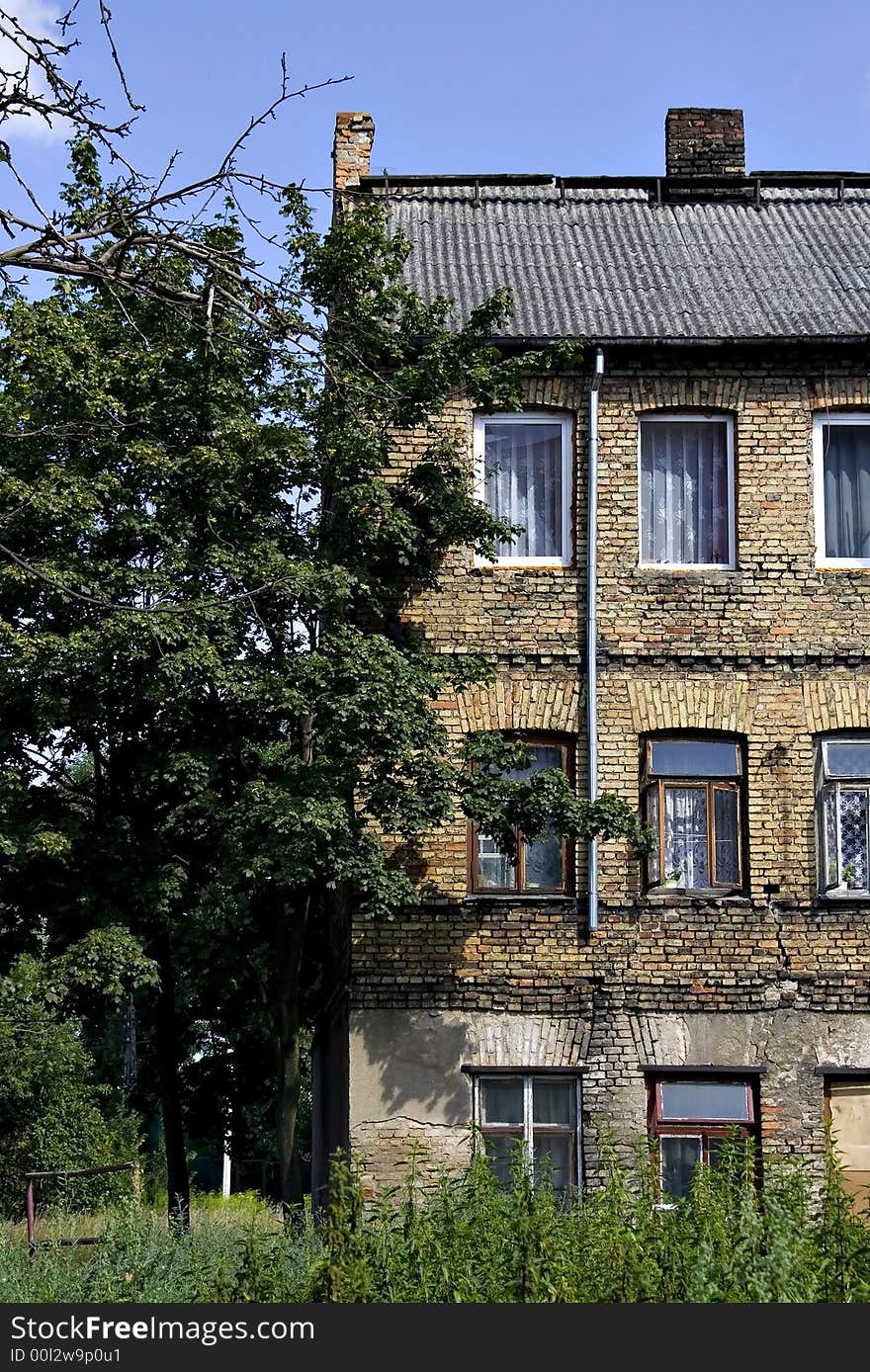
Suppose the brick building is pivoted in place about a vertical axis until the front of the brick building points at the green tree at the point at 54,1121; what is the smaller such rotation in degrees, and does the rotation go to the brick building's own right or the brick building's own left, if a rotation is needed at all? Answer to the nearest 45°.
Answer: approximately 135° to the brick building's own right

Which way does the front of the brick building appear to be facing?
toward the camera

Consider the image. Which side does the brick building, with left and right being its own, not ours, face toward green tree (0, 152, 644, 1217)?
right
